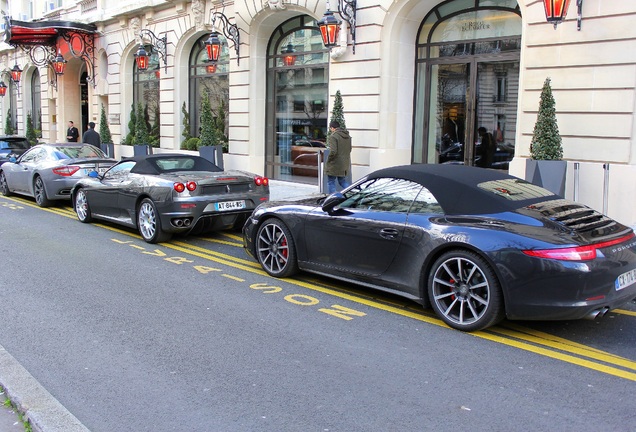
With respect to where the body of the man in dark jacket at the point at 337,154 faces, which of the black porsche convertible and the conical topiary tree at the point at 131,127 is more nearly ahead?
the conical topiary tree

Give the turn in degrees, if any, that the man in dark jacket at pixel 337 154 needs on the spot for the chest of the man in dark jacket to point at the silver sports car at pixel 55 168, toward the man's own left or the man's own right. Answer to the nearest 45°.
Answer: approximately 45° to the man's own left

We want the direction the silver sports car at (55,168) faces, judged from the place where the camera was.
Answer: facing away from the viewer and to the left of the viewer

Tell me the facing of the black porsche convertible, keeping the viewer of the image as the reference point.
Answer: facing away from the viewer and to the left of the viewer

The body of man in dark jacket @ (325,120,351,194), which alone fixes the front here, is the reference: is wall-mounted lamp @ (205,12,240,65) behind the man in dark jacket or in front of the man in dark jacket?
in front
